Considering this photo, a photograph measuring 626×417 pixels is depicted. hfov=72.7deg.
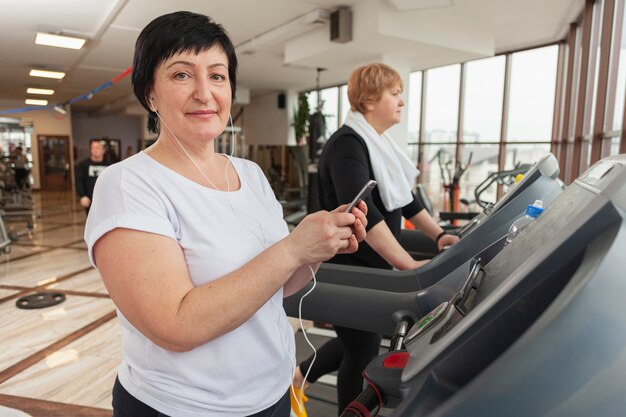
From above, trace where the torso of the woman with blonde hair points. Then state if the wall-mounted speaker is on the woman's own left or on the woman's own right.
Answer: on the woman's own left

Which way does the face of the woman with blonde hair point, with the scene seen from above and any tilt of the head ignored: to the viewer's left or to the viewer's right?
to the viewer's right

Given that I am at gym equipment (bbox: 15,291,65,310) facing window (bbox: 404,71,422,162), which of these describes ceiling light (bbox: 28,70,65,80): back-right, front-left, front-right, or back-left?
front-left

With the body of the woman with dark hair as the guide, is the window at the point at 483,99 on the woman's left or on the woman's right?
on the woman's left

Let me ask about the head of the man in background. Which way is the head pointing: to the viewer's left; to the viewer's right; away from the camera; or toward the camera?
toward the camera

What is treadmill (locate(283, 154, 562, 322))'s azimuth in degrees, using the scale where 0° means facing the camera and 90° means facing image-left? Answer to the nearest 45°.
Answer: approximately 270°

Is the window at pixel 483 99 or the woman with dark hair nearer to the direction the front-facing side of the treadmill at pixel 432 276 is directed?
the window

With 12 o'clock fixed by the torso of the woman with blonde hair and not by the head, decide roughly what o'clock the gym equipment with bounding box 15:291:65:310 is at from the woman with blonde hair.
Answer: The gym equipment is roughly at 7 o'clock from the woman with blonde hair.

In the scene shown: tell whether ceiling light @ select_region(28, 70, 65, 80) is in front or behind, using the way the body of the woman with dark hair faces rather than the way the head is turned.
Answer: behind

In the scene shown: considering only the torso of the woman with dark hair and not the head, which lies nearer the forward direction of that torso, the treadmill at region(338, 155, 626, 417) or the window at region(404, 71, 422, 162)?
the treadmill

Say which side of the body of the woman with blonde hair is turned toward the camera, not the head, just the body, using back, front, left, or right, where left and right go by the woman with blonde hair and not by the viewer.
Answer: right

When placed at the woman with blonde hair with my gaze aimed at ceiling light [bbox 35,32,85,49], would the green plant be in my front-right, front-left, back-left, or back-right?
front-right

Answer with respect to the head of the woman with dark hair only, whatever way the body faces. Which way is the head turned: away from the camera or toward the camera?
toward the camera

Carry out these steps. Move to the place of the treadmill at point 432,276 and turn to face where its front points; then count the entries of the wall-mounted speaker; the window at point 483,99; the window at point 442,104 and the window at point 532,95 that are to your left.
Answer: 4
